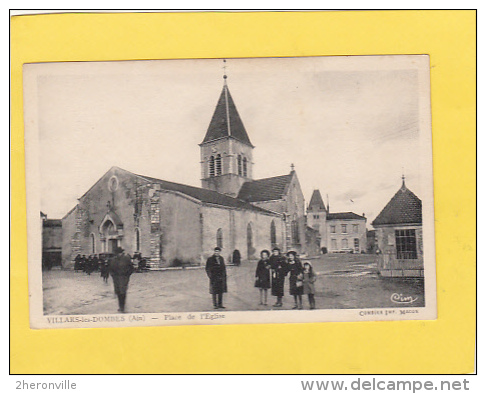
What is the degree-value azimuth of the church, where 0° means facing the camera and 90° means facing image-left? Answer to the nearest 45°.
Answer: approximately 45°

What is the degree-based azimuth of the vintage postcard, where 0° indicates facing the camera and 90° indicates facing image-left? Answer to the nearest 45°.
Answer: approximately 0°
